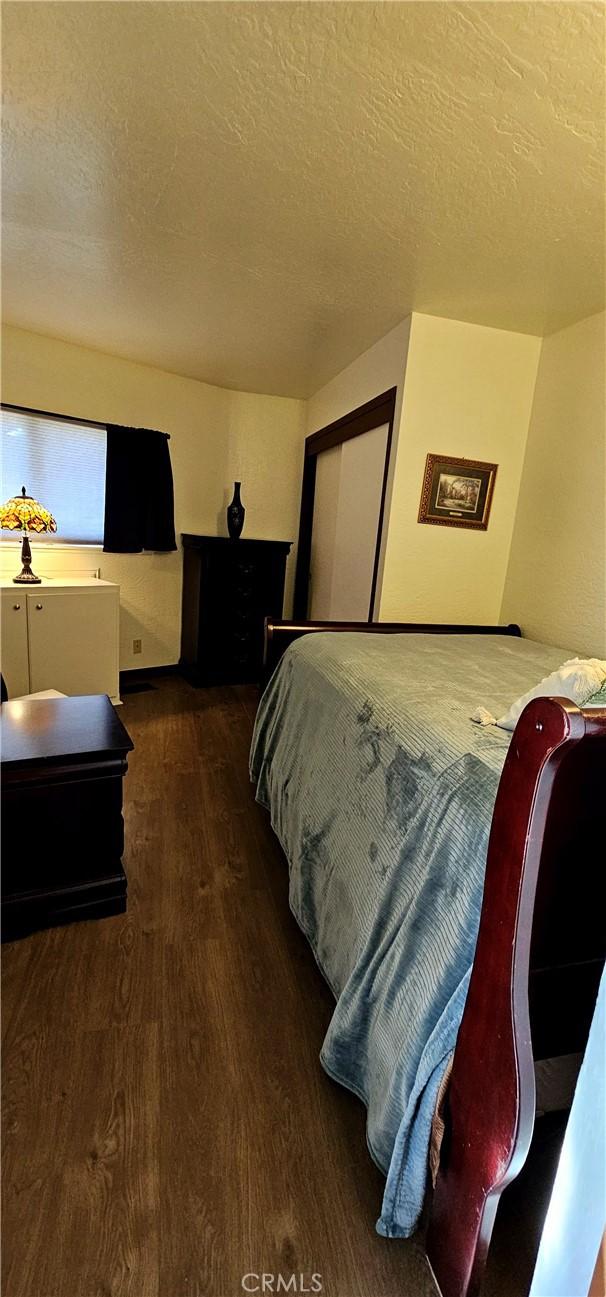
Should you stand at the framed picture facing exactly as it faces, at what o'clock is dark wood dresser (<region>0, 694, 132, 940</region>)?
The dark wood dresser is roughly at 1 o'clock from the framed picture.

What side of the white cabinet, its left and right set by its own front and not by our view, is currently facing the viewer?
front

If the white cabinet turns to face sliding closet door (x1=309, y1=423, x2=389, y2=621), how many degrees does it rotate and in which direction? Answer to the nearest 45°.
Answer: approximately 90° to its left

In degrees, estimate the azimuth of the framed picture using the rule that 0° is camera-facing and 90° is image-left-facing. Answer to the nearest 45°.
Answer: approximately 0°

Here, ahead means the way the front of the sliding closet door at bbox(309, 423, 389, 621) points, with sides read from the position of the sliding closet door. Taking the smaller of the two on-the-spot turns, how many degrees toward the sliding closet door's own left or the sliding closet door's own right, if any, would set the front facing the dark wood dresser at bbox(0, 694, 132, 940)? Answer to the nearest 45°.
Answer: approximately 45° to the sliding closet door's own left

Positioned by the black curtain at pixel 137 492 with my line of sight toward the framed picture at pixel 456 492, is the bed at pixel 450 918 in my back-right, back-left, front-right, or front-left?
front-right

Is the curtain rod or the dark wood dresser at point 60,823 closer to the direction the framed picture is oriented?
the dark wood dresser

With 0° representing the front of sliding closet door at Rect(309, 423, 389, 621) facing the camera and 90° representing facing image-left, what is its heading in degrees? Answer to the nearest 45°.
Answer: approximately 45°

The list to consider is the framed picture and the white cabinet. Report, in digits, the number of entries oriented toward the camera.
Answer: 2

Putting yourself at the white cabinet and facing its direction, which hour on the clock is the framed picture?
The framed picture is roughly at 10 o'clock from the white cabinet.

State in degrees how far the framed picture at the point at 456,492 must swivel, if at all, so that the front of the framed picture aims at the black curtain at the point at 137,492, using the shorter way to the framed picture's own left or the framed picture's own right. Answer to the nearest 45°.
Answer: approximately 90° to the framed picture's own right

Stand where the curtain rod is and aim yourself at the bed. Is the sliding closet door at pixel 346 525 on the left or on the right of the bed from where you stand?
left

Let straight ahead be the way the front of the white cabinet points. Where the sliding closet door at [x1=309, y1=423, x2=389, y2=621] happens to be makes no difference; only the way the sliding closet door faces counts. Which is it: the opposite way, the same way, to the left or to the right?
to the right
